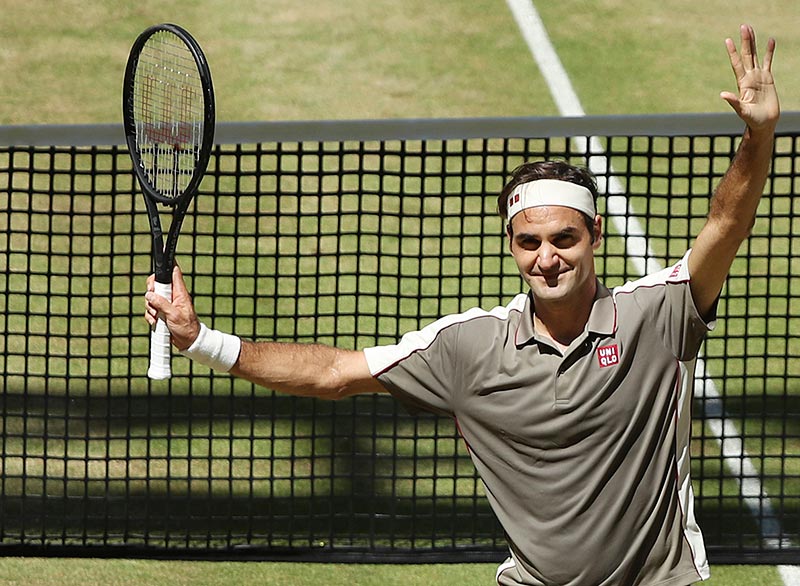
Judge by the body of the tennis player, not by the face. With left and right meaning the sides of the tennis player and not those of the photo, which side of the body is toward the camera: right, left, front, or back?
front

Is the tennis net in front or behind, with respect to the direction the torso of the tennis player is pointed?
behind

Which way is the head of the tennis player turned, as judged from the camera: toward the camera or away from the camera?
toward the camera
